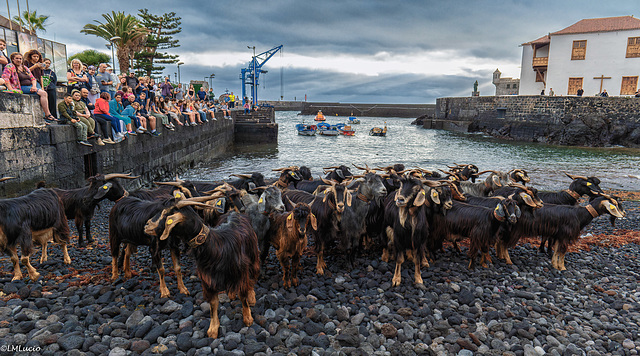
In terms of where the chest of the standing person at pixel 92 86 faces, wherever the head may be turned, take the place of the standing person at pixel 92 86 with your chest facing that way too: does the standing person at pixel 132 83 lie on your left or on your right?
on your left

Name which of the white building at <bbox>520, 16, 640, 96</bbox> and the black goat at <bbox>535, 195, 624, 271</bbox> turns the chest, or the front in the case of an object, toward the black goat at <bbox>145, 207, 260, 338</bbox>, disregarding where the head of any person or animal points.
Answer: the white building

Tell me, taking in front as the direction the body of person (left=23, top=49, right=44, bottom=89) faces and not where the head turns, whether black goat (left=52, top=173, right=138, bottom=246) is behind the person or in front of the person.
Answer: in front

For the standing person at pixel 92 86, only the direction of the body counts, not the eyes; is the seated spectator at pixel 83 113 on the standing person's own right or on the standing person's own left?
on the standing person's own right

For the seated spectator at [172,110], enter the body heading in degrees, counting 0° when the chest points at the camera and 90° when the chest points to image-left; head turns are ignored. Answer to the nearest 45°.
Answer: approximately 315°

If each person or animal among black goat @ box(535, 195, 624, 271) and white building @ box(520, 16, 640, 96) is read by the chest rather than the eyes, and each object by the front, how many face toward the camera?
1

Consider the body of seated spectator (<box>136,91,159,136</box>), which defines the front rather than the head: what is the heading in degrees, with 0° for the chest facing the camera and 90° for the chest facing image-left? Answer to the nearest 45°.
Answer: approximately 315°

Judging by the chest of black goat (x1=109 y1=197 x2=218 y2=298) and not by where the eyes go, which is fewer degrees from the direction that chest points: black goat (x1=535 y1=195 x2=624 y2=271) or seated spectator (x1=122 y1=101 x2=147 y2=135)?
the black goat

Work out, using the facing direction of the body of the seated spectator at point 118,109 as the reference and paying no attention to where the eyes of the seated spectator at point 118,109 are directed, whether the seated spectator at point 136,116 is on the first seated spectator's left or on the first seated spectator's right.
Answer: on the first seated spectator's left

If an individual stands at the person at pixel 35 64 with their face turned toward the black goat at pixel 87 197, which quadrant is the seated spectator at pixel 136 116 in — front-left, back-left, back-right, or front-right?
back-left
